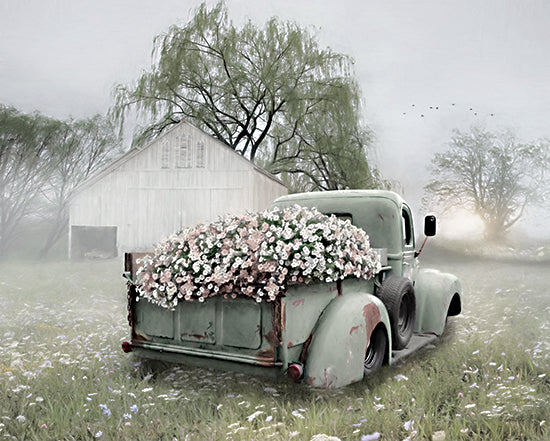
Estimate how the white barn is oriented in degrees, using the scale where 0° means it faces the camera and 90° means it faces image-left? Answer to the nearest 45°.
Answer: approximately 0°
